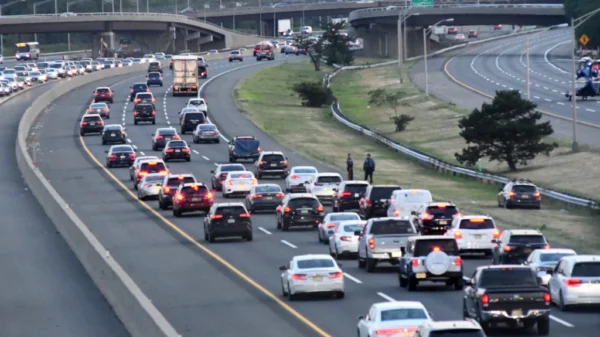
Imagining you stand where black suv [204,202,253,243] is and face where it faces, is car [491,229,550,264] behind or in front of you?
behind

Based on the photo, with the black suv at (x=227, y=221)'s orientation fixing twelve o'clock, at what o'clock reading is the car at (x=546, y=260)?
The car is roughly at 5 o'clock from the black suv.

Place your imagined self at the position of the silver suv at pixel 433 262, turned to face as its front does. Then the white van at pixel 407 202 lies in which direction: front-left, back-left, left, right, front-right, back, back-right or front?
front

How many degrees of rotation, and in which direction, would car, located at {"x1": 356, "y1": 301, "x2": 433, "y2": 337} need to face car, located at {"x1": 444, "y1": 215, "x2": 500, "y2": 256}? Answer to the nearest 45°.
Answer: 0° — it already faces it

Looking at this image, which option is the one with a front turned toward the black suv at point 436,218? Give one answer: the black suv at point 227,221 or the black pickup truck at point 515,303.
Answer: the black pickup truck

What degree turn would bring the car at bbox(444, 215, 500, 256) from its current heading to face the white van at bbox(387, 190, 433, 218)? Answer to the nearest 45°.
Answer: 0° — it already faces it

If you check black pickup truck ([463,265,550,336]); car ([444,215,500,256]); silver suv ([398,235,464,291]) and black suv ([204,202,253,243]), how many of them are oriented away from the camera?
4

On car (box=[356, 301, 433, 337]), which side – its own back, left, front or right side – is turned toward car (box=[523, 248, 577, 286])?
front

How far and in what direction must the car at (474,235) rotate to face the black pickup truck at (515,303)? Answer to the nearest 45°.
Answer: approximately 180°

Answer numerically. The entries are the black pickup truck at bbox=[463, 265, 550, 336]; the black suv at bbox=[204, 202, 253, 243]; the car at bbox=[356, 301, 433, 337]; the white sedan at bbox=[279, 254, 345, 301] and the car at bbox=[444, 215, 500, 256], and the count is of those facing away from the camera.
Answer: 5

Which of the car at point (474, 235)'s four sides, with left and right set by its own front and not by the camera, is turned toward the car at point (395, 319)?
back

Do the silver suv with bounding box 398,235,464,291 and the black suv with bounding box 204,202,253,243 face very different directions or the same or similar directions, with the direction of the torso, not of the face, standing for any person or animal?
same or similar directions

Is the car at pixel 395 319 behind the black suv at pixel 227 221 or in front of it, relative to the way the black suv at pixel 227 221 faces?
behind

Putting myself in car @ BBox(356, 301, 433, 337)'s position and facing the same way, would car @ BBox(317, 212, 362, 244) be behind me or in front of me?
in front

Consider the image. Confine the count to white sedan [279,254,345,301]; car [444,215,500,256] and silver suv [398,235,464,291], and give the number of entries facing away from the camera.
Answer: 3

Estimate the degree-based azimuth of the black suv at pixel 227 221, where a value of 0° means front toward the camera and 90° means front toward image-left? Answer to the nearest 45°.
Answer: approximately 180°

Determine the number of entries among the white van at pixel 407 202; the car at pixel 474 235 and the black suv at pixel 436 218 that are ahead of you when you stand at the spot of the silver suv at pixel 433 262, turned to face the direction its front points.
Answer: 3

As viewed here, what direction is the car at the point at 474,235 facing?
away from the camera

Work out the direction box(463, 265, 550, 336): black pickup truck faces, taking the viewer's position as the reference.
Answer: facing away from the viewer

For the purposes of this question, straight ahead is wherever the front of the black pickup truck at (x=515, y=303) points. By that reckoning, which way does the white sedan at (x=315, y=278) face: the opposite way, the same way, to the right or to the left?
the same way

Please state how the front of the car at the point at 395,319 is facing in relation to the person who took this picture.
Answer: facing away from the viewer
